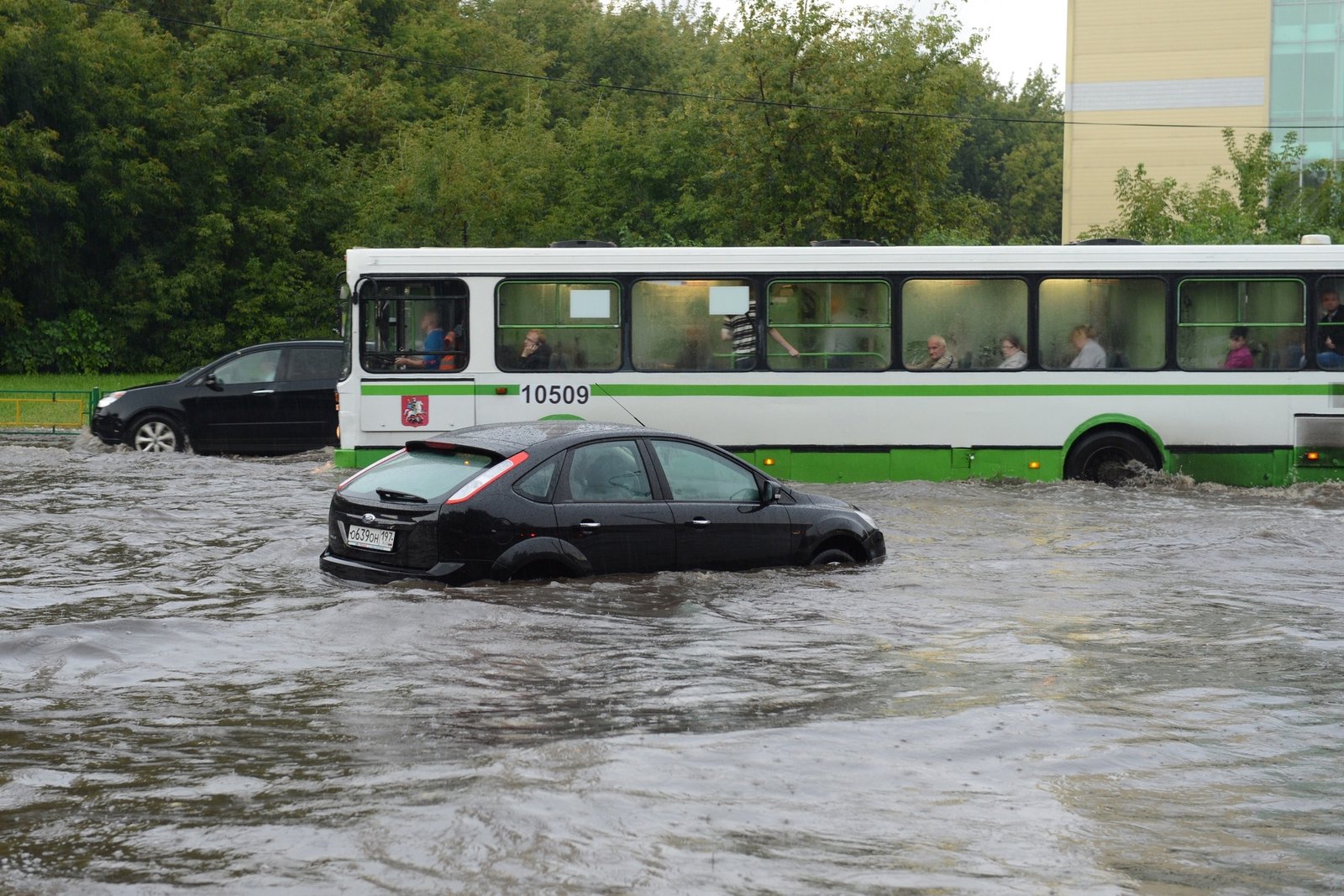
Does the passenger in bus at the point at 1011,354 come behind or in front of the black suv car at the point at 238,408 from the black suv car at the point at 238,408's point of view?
behind

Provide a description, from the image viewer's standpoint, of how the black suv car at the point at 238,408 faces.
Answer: facing to the left of the viewer

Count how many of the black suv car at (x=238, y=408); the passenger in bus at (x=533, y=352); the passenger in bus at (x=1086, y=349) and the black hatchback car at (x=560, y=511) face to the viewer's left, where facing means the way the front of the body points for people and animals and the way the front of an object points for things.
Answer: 3

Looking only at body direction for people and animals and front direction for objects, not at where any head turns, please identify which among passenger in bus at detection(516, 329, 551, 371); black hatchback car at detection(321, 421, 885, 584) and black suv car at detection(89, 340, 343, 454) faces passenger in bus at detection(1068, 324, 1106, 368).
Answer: black hatchback car at detection(321, 421, 885, 584)

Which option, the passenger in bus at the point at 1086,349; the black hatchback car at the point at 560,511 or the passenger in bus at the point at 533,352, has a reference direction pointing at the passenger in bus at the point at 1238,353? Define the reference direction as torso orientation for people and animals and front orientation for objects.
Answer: the black hatchback car

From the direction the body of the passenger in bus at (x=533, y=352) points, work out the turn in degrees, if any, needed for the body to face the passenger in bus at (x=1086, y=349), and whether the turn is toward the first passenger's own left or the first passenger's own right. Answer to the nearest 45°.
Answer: approximately 180°

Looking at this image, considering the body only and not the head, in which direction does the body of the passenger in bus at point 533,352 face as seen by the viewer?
to the viewer's left

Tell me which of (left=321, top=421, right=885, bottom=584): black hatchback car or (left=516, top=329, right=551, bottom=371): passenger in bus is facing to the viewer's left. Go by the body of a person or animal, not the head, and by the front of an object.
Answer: the passenger in bus

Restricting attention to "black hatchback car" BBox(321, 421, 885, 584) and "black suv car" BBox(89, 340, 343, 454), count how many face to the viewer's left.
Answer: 1

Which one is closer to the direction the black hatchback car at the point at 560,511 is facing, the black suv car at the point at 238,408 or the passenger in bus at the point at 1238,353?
the passenger in bus

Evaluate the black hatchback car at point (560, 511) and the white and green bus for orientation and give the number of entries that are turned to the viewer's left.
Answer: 1

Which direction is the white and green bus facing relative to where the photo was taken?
to the viewer's left

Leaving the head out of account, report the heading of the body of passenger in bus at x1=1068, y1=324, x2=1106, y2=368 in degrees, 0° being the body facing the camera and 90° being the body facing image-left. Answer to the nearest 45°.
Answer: approximately 90°

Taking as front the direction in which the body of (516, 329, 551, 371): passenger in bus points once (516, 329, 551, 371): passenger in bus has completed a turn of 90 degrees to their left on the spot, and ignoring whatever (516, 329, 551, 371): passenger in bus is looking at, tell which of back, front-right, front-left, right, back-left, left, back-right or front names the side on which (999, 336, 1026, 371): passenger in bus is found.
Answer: left
